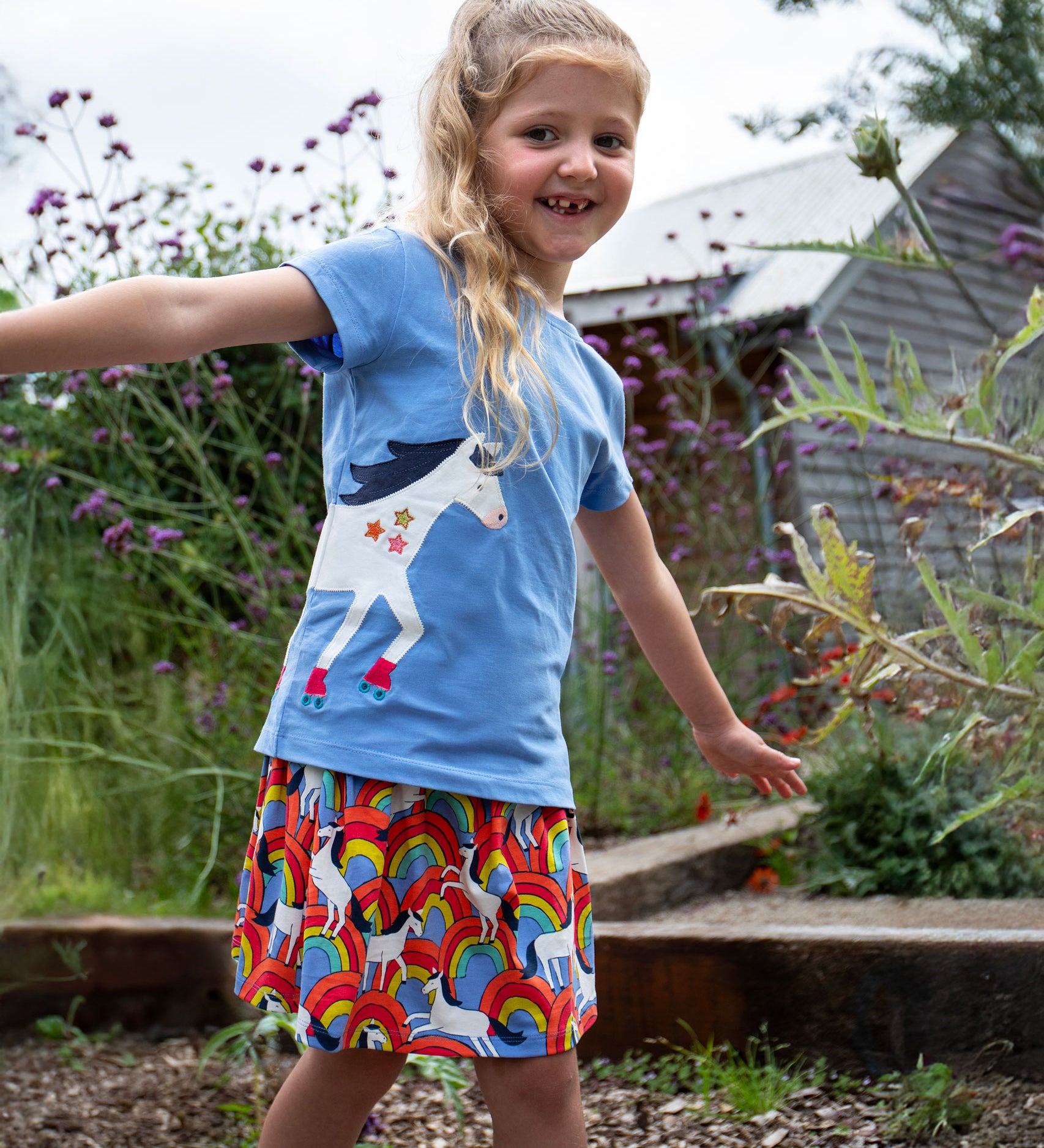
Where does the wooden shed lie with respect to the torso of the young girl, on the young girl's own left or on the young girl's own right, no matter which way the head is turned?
on the young girl's own left

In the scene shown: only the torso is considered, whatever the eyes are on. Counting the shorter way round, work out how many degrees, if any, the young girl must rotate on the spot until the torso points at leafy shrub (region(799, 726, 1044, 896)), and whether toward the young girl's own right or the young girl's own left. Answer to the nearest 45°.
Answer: approximately 90° to the young girl's own left

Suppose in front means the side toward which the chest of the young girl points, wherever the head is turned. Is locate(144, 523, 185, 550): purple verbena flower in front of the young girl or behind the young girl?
behind

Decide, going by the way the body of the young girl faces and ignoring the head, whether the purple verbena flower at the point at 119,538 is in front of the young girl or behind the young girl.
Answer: behind

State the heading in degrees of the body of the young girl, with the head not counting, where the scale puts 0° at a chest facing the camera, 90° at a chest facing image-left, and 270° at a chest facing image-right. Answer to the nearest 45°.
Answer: approximately 315°

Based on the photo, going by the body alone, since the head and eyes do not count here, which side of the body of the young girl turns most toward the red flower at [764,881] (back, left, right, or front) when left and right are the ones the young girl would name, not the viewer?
left
